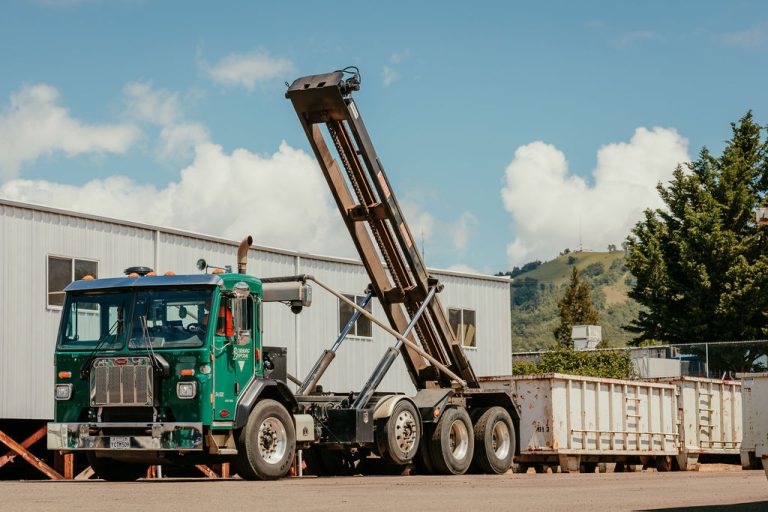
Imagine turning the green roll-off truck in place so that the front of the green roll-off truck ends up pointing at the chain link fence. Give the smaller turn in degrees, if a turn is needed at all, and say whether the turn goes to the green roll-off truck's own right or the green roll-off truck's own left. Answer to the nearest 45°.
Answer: approximately 180°

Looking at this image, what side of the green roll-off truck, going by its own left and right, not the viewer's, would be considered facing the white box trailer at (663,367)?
back

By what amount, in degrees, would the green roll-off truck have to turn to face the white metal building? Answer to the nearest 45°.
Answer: approximately 135° to its right

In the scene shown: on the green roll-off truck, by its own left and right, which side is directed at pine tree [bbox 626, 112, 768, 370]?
back

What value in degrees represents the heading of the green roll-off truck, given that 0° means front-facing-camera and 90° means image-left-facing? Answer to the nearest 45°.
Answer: approximately 45°

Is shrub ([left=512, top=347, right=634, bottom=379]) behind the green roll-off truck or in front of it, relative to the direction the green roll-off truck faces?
behind

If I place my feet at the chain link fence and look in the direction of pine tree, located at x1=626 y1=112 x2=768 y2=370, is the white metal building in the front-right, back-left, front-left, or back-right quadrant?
back-left
